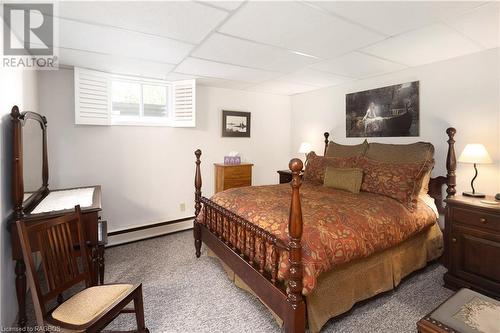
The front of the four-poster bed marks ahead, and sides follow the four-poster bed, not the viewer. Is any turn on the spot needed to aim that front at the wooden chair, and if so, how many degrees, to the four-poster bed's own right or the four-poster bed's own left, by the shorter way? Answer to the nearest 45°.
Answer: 0° — it already faces it

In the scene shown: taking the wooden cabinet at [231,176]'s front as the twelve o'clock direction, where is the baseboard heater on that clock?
The baseboard heater is roughly at 4 o'clock from the wooden cabinet.

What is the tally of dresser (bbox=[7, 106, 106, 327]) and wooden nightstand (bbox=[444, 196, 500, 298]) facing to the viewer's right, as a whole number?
1

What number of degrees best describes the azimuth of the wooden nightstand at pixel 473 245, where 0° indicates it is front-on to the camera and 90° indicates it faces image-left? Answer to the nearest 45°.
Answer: approximately 45°

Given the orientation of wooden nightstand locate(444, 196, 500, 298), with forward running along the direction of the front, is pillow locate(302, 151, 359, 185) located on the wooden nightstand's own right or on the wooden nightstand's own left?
on the wooden nightstand's own right

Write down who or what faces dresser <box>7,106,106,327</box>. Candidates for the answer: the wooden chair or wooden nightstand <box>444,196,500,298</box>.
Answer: the wooden nightstand

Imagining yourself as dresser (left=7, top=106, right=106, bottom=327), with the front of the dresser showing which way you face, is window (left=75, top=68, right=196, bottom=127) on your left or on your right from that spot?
on your left
